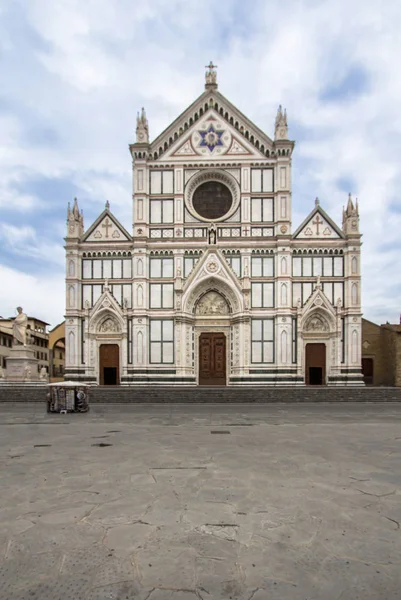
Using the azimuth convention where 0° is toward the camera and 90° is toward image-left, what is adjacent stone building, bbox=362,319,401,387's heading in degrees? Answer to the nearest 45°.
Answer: approximately 0°

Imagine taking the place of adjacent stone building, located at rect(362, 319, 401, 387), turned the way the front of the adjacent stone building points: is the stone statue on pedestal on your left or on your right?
on your right
